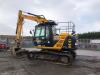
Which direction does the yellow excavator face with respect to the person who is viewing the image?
facing away from the viewer and to the left of the viewer
